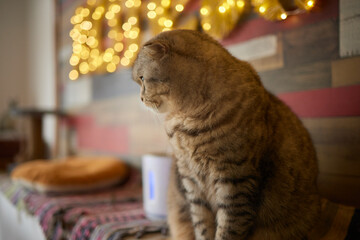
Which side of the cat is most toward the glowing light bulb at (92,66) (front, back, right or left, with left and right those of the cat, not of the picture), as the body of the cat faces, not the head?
right

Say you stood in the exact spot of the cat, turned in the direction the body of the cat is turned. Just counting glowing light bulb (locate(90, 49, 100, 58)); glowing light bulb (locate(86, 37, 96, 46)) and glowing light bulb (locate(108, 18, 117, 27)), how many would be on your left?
0

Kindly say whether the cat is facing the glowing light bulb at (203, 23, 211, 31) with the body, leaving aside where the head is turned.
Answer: no

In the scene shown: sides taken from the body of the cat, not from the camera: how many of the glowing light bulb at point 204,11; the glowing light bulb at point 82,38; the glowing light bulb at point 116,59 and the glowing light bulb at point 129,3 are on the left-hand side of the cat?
0

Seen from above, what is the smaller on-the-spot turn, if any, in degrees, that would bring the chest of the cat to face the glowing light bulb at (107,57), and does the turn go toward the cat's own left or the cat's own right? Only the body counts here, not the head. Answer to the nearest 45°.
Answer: approximately 90° to the cat's own right

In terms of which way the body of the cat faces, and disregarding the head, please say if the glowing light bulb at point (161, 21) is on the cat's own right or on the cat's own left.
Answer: on the cat's own right

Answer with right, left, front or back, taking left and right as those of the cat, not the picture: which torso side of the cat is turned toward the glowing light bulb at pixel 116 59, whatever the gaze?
right

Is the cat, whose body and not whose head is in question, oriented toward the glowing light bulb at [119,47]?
no

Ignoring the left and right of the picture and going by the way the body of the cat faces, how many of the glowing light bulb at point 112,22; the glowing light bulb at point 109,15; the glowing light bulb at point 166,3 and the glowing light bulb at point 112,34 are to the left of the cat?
0

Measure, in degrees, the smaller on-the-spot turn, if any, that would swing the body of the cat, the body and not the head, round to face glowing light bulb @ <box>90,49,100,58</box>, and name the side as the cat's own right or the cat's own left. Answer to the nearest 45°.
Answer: approximately 90° to the cat's own right

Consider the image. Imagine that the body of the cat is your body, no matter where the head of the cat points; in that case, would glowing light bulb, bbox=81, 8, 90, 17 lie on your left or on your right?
on your right

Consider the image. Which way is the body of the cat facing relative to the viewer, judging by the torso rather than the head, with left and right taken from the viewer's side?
facing the viewer and to the left of the viewer

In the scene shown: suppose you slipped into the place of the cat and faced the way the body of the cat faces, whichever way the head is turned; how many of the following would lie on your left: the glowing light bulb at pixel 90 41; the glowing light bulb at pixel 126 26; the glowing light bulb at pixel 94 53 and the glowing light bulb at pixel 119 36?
0

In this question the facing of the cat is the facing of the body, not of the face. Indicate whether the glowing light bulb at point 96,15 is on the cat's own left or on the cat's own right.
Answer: on the cat's own right
